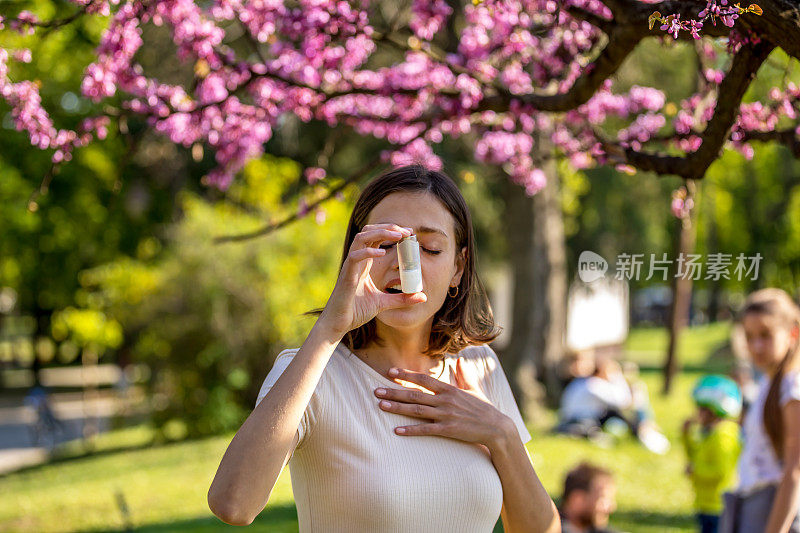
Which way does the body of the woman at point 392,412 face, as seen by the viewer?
toward the camera

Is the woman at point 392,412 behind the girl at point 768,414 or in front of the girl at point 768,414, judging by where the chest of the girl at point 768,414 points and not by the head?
in front

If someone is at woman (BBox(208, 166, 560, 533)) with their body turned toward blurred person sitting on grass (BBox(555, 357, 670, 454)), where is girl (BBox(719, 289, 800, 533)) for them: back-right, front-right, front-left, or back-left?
front-right

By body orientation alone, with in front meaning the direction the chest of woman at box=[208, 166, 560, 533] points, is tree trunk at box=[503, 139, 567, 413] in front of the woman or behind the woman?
behind

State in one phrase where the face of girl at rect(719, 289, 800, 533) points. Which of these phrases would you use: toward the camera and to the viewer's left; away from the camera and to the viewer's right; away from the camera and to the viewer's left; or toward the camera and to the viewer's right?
toward the camera and to the viewer's left

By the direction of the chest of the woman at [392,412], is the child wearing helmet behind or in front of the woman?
behind

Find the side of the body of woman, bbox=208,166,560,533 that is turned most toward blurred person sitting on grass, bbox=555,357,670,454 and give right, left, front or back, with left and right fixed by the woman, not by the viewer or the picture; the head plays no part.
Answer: back

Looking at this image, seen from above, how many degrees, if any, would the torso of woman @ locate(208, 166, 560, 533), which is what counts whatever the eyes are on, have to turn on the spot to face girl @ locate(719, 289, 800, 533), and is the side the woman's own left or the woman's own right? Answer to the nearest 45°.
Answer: approximately 135° to the woman's own left

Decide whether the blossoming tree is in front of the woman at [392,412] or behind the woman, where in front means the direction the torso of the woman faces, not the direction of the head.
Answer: behind

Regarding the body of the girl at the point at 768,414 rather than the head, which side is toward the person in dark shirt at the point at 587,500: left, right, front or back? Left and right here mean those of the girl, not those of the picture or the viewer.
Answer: right

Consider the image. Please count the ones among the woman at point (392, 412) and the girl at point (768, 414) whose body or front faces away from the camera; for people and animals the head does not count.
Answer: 0

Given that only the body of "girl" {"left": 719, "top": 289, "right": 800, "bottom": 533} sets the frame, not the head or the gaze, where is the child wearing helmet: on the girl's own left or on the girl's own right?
on the girl's own right

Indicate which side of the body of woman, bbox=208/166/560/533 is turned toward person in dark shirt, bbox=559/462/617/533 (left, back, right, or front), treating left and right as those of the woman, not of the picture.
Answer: back

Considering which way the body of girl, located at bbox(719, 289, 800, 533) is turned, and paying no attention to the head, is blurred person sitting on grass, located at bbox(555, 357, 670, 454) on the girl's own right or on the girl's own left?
on the girl's own right
